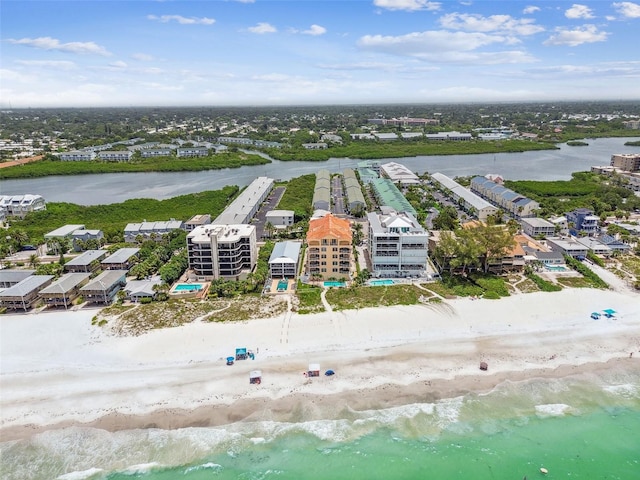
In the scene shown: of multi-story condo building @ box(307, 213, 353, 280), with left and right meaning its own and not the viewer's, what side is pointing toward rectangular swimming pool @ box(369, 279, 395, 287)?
left

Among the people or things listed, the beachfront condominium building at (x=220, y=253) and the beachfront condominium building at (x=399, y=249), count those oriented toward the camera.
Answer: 2

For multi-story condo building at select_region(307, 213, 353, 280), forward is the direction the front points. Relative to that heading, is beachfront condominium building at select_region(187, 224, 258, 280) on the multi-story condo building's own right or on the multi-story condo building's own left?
on the multi-story condo building's own right

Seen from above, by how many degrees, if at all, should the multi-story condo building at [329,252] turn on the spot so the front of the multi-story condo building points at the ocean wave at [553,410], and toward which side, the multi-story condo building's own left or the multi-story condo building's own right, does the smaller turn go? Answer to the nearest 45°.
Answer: approximately 45° to the multi-story condo building's own left

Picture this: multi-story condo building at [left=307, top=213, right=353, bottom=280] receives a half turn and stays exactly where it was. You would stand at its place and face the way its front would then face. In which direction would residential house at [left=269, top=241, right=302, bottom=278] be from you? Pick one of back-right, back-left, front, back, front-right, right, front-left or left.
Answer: left

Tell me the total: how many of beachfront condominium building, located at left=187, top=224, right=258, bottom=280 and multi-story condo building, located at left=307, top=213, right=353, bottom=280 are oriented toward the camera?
2

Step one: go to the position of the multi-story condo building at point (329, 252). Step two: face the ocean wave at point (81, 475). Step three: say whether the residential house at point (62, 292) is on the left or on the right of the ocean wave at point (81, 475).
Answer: right

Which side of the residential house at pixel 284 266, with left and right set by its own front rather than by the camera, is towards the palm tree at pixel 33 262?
right

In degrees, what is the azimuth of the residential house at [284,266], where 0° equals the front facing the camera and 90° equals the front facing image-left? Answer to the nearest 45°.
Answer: approximately 0°

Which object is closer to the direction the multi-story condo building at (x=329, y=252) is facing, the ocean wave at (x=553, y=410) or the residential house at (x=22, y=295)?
the ocean wave

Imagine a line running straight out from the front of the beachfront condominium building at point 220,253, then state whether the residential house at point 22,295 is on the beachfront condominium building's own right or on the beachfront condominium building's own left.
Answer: on the beachfront condominium building's own right
